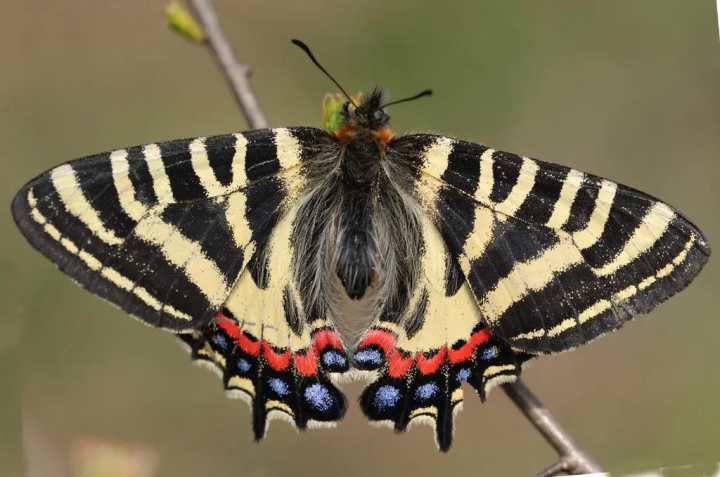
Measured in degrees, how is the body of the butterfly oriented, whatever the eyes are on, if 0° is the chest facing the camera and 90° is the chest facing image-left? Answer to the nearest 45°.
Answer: approximately 180°
